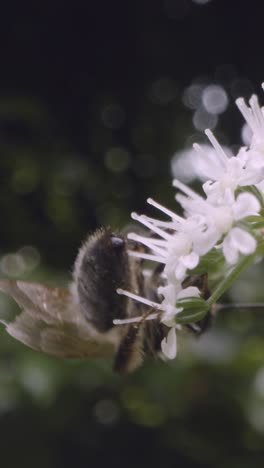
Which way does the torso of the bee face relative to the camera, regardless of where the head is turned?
to the viewer's right
